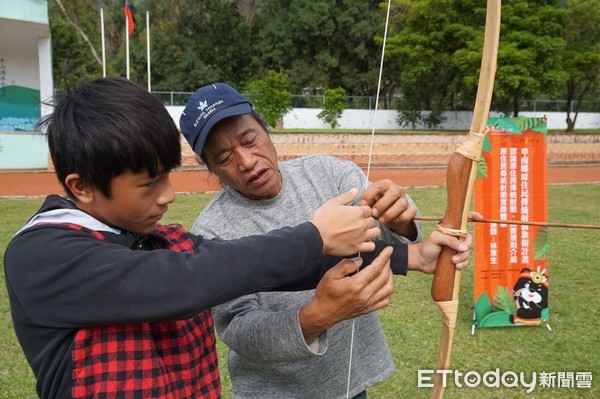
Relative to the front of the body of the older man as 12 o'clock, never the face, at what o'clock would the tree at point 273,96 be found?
The tree is roughly at 6 o'clock from the older man.

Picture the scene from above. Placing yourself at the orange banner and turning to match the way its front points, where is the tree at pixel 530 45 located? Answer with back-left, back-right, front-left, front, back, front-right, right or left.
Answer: back

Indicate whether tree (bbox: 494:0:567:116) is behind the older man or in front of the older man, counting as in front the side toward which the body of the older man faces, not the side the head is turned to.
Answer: behind

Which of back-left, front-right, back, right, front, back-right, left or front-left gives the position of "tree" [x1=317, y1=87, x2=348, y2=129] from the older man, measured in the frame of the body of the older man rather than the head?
back

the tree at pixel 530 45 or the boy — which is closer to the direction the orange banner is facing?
the boy

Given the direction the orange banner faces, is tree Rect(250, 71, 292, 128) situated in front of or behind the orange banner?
behind

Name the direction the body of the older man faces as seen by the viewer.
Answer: toward the camera

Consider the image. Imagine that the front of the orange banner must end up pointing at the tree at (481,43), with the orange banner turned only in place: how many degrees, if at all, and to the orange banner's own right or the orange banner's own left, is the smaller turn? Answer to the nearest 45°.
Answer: approximately 180°

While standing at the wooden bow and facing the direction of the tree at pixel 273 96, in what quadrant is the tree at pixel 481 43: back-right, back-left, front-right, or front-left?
front-right

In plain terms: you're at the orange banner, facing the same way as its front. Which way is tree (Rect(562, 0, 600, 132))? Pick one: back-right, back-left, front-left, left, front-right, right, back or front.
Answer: back

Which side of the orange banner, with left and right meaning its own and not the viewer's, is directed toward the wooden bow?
front

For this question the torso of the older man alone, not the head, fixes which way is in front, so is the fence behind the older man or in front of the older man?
behind

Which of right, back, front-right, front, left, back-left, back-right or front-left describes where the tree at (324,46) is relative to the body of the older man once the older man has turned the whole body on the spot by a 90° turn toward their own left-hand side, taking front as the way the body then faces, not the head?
left

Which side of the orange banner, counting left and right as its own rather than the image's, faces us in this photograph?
front

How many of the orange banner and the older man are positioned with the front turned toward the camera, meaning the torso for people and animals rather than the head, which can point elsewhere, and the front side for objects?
2
